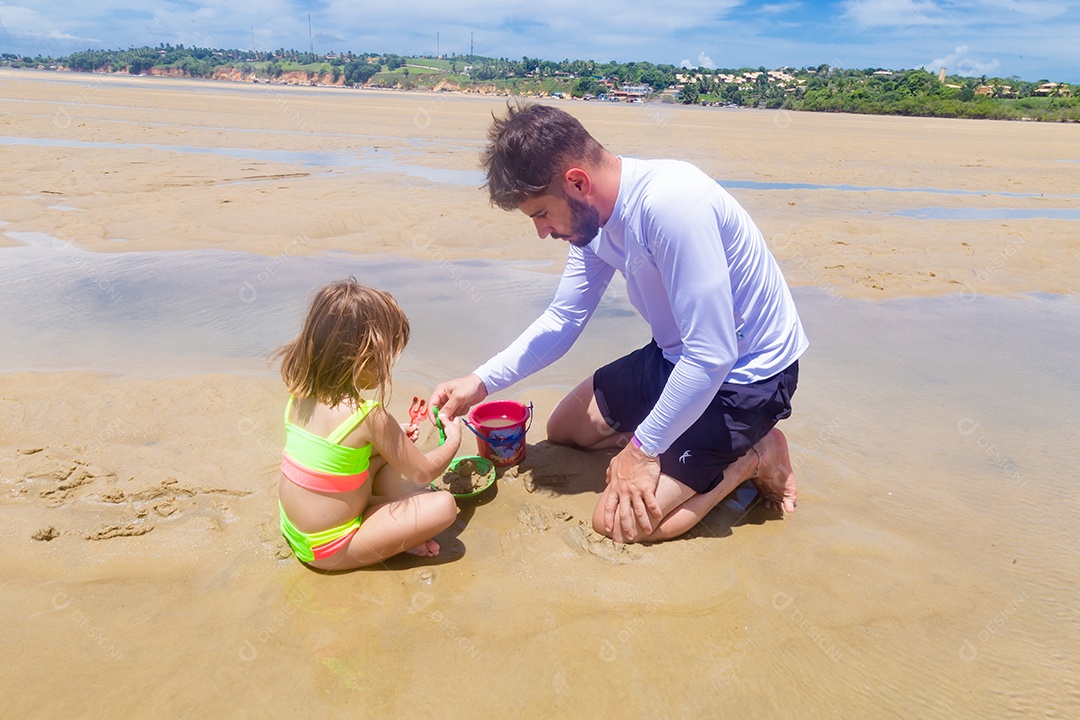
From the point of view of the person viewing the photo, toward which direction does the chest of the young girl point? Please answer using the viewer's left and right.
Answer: facing away from the viewer and to the right of the viewer

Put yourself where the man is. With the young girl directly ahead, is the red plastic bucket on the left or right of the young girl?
right

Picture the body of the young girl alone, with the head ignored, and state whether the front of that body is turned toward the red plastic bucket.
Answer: yes

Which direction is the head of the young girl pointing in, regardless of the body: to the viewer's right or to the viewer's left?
to the viewer's right
